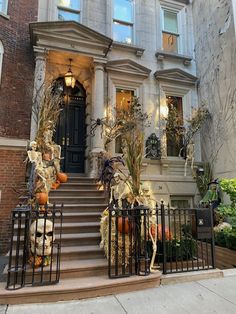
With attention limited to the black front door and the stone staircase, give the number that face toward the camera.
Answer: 2

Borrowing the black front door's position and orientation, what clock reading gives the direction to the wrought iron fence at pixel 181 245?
The wrought iron fence is roughly at 11 o'clock from the black front door.

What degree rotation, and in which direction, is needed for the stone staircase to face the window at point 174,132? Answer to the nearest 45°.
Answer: approximately 135° to its left

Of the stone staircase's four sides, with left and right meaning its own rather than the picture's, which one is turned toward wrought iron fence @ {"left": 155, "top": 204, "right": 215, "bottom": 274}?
left

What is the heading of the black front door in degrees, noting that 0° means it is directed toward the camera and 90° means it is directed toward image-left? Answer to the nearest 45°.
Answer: approximately 0°

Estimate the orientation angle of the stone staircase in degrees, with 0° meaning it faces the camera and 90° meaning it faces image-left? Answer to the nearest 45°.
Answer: approximately 0°
